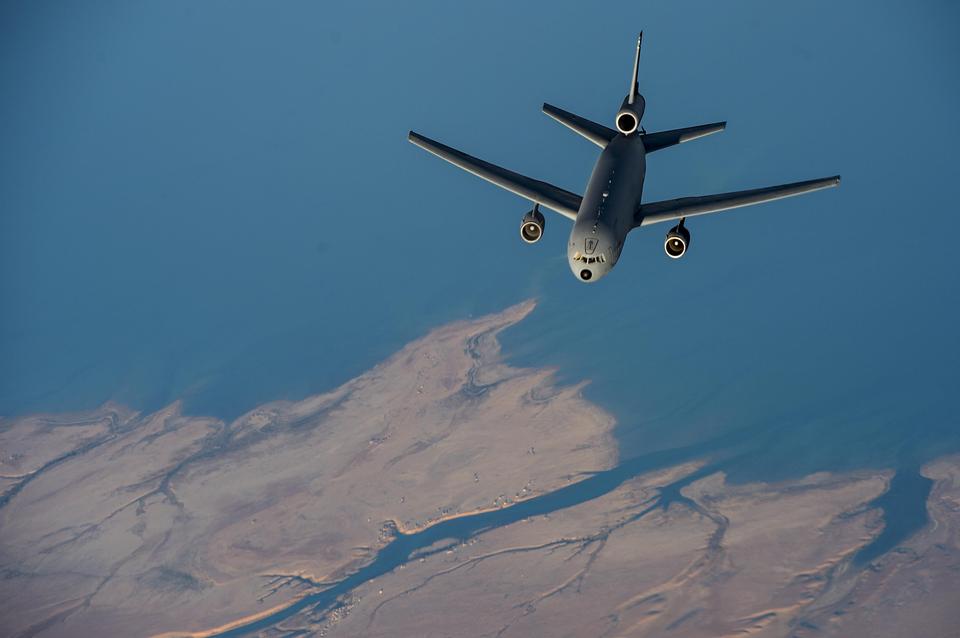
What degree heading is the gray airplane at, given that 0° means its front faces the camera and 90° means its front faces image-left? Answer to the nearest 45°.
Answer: approximately 0°
